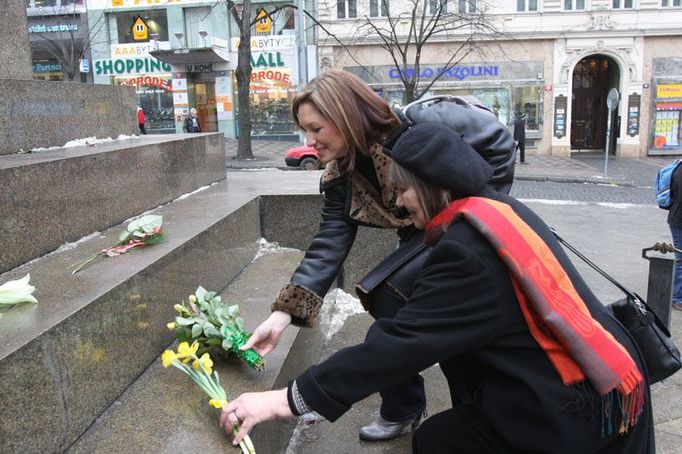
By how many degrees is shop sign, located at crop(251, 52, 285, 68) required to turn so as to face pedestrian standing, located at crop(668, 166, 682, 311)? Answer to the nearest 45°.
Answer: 0° — it already faces them

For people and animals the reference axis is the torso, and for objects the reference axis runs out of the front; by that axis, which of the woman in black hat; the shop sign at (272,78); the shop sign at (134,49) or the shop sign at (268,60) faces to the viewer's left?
the woman in black hat

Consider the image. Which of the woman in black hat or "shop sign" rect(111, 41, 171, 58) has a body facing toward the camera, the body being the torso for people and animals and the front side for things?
the shop sign

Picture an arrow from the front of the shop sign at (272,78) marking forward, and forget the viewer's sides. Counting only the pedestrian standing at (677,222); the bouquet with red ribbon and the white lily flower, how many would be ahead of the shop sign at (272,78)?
3

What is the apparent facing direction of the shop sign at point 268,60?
toward the camera

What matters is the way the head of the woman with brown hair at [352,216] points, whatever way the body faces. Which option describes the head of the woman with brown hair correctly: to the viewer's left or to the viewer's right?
to the viewer's left

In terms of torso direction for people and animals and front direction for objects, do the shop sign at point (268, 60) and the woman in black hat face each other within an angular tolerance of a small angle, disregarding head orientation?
no

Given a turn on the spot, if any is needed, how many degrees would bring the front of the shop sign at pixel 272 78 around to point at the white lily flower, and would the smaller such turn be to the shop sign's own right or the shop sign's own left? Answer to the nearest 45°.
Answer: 0° — it already faces it

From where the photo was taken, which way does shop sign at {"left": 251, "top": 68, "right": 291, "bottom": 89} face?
toward the camera

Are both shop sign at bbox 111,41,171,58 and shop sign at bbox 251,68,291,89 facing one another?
no

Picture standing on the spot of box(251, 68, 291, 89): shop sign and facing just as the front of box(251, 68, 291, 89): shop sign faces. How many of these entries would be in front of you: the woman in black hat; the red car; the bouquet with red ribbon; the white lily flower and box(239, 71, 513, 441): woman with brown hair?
5

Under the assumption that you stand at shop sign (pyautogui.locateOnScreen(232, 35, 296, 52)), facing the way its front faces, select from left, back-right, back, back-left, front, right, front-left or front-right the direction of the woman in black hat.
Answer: front

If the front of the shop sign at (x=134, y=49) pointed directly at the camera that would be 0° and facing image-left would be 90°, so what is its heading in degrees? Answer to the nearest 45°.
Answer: approximately 0°

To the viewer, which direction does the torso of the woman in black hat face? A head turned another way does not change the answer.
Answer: to the viewer's left

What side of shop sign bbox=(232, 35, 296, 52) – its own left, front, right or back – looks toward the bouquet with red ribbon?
front

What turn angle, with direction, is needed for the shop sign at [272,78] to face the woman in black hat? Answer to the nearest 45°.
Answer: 0° — it already faces them

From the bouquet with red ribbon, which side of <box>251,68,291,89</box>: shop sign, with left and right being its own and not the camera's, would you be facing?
front
